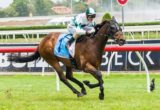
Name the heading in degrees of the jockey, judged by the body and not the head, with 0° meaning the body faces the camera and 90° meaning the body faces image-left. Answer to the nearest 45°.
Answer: approximately 315°
